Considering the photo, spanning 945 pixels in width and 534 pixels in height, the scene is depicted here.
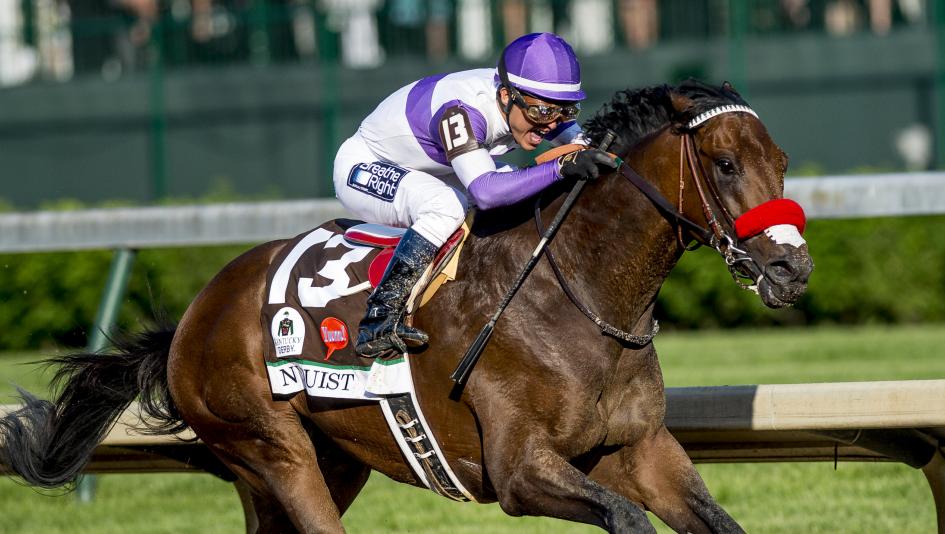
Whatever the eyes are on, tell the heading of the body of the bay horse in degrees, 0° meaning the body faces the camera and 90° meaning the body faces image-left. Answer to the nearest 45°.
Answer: approximately 315°

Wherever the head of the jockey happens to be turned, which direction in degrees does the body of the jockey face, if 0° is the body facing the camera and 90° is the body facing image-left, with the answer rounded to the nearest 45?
approximately 270°
